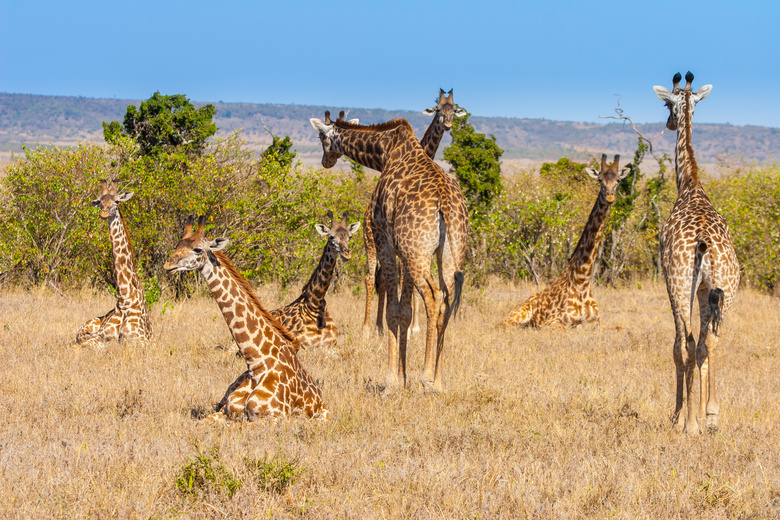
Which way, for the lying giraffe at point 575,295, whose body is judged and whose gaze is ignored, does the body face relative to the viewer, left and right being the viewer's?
facing the viewer and to the right of the viewer

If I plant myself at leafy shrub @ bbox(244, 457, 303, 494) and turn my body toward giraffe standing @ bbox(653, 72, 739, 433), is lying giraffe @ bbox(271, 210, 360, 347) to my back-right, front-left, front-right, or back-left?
front-left

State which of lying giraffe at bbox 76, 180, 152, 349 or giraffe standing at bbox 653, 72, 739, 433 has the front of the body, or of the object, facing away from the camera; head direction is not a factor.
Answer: the giraffe standing

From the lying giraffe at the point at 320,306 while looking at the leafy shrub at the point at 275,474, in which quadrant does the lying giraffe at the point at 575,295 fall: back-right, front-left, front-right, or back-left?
back-left

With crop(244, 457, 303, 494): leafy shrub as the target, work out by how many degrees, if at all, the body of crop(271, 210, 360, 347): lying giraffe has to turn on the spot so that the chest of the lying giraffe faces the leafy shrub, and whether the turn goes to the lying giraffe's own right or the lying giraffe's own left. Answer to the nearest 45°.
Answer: approximately 45° to the lying giraffe's own right

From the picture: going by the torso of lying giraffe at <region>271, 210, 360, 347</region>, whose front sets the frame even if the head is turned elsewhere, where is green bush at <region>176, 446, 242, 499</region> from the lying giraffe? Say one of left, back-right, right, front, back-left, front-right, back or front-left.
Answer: front-right

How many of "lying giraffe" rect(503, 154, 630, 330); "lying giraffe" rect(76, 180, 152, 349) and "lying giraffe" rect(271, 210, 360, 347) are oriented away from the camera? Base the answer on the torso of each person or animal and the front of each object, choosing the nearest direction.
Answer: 0

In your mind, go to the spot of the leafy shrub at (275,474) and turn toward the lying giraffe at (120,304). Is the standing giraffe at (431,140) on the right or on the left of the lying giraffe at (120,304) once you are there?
right

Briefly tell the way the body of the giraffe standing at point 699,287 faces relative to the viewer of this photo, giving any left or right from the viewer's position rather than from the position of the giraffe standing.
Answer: facing away from the viewer

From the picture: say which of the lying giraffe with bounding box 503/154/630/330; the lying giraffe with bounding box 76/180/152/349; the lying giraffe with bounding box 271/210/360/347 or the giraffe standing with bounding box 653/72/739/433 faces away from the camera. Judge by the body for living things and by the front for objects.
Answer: the giraffe standing

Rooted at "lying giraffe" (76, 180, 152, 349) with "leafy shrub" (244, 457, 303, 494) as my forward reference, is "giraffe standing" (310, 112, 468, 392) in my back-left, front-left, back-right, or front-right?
front-left

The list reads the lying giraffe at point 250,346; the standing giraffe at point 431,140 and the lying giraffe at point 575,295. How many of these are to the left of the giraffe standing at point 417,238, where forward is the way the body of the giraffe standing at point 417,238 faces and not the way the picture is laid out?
1
